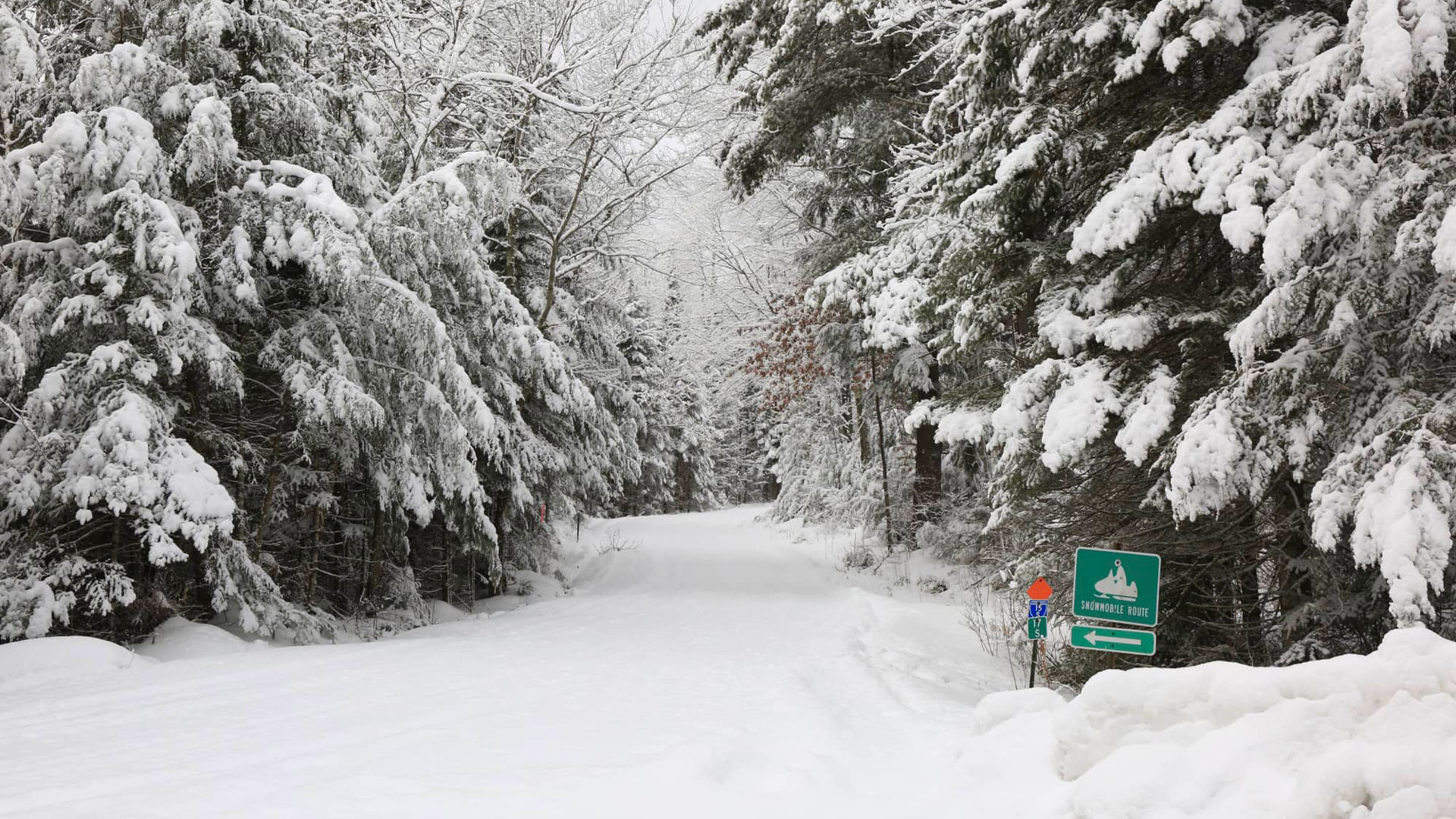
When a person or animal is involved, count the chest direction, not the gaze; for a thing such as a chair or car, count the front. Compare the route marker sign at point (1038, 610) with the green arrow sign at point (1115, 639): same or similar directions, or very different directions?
same or similar directions

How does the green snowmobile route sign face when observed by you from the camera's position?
facing the viewer

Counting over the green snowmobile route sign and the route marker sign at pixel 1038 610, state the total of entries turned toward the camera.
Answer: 2

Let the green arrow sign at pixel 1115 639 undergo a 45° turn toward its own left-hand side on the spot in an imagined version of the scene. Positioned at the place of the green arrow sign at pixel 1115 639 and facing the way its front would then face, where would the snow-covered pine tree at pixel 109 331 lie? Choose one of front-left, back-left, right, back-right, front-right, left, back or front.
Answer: back-right

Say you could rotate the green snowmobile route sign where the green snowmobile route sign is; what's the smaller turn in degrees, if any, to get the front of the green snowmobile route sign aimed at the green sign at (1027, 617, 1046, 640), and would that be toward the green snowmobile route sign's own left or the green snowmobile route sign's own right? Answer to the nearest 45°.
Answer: approximately 135° to the green snowmobile route sign's own right

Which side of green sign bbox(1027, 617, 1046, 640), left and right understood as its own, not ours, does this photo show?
front

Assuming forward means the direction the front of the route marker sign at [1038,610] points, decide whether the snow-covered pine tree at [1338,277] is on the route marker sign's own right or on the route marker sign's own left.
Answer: on the route marker sign's own left

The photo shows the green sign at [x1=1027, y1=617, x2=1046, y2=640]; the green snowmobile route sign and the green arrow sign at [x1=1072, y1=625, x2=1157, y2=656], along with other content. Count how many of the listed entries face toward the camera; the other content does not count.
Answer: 3

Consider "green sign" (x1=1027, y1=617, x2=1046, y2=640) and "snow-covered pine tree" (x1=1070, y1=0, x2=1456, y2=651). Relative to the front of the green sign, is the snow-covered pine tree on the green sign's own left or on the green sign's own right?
on the green sign's own left

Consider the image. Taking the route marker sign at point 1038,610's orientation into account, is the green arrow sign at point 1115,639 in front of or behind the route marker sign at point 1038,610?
in front
